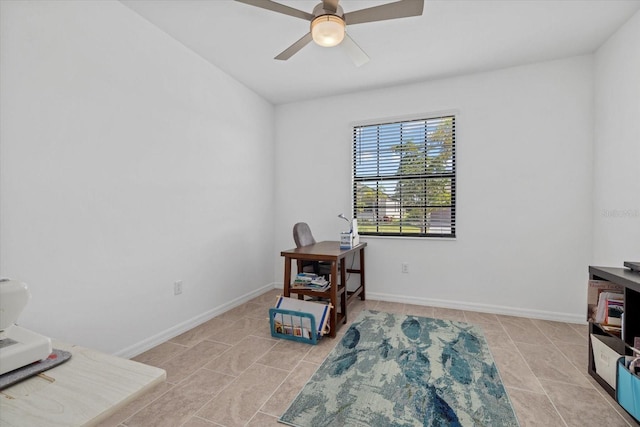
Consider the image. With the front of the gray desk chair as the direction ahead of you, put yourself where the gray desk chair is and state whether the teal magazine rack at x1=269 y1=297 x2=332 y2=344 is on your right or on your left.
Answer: on your right

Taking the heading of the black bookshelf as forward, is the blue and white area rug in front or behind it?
in front

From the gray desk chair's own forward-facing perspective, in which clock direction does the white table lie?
The white table is roughly at 2 o'clock from the gray desk chair.

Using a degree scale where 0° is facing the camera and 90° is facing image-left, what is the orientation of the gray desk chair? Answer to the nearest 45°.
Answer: approximately 315°

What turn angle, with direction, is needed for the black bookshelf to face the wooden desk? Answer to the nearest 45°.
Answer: approximately 45° to its right
